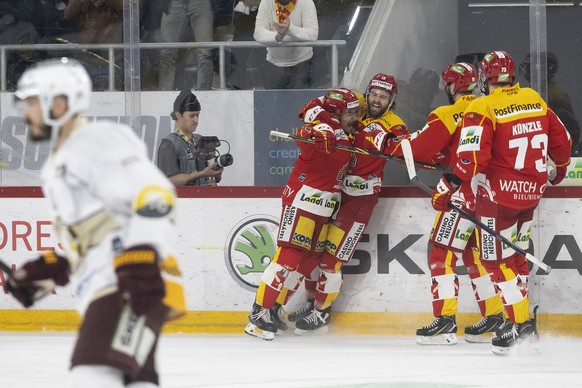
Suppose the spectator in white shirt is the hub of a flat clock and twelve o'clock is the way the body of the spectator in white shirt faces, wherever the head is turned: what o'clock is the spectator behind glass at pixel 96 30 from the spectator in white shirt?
The spectator behind glass is roughly at 3 o'clock from the spectator in white shirt.

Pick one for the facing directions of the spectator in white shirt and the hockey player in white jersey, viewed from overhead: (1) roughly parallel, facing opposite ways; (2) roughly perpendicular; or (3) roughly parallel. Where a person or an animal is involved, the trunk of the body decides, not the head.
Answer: roughly perpendicular

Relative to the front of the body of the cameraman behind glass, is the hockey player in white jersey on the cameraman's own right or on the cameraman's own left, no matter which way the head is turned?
on the cameraman's own right

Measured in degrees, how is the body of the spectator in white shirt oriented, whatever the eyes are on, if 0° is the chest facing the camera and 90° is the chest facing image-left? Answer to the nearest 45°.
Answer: approximately 0°

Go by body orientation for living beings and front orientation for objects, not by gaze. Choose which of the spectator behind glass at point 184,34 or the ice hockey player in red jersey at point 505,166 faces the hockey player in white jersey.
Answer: the spectator behind glass
